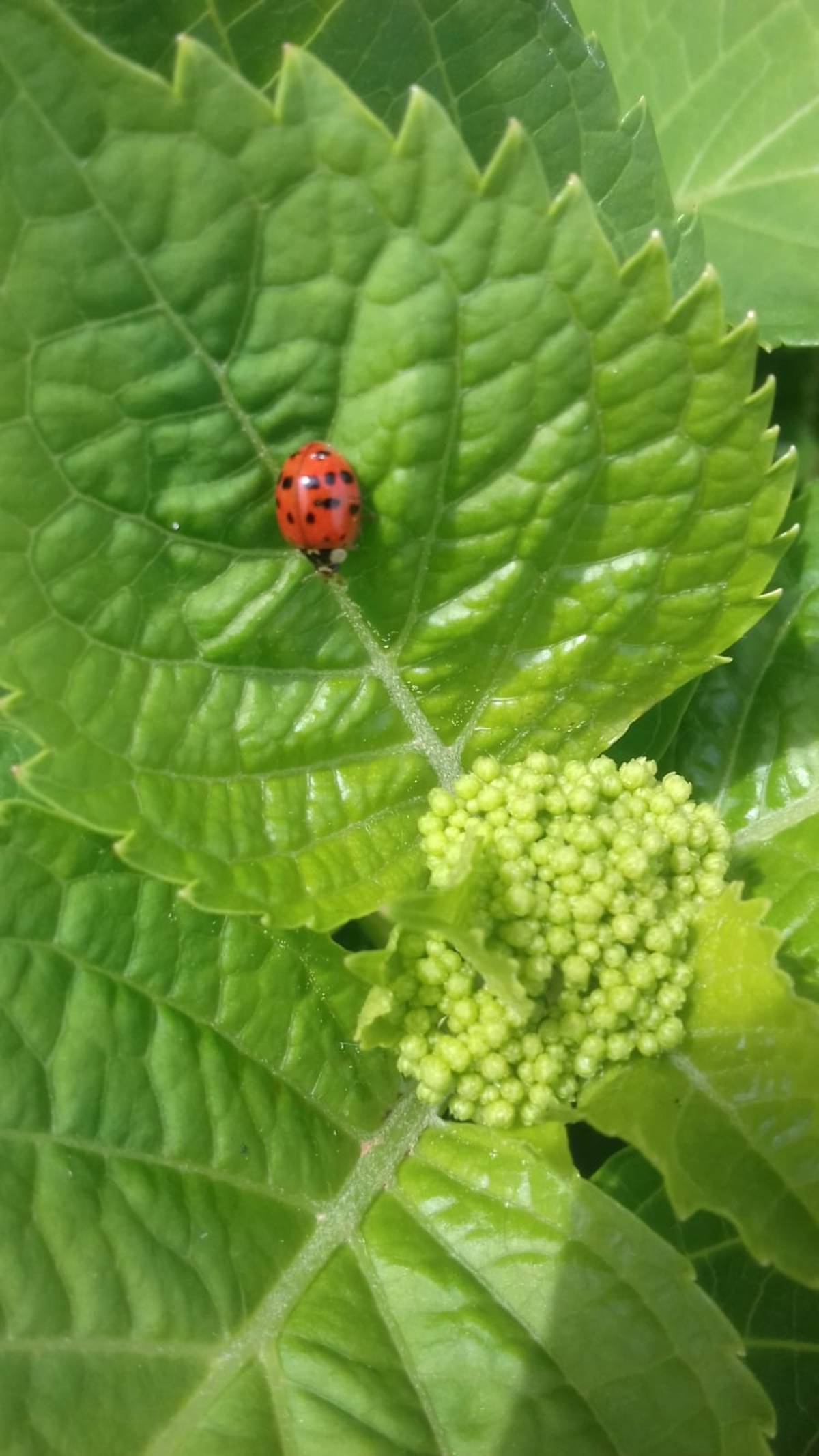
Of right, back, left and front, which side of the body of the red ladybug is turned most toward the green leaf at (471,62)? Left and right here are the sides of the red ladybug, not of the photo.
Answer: back

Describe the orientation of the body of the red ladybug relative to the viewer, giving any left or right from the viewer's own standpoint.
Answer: facing the viewer
